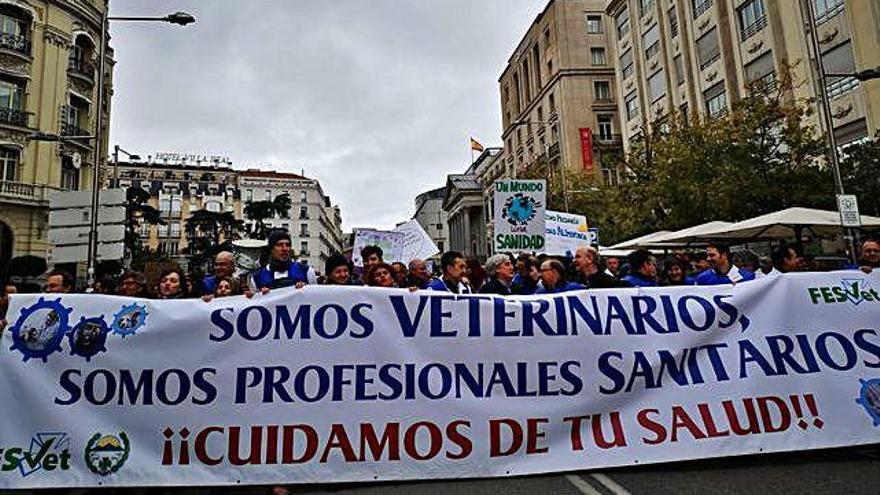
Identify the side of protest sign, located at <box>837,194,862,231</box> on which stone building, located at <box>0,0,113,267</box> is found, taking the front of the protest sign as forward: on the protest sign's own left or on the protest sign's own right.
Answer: on the protest sign's own right

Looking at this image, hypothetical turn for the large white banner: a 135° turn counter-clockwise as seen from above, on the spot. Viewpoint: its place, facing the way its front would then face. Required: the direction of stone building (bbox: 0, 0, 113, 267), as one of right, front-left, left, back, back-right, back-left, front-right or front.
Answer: left

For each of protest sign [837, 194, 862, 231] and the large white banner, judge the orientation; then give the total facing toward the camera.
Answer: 2

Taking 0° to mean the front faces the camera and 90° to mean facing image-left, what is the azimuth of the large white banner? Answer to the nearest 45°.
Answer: approximately 0°
